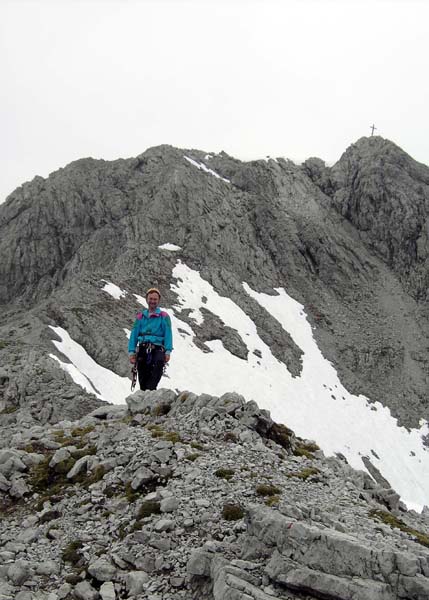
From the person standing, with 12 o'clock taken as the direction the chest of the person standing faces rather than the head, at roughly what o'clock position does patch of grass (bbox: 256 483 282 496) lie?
The patch of grass is roughly at 11 o'clock from the person standing.

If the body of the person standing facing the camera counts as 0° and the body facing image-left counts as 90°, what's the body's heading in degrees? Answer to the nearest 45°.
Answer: approximately 0°

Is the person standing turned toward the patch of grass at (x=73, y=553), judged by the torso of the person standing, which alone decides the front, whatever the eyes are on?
yes

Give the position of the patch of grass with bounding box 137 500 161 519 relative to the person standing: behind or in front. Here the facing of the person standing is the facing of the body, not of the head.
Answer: in front

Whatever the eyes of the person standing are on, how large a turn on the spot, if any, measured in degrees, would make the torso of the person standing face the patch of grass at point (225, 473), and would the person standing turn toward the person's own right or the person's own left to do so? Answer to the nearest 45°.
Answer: approximately 45° to the person's own left

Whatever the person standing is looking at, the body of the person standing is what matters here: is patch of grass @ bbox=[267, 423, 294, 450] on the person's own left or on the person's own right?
on the person's own left

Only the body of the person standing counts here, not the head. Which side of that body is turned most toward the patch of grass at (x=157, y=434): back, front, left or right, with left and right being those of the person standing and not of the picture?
front

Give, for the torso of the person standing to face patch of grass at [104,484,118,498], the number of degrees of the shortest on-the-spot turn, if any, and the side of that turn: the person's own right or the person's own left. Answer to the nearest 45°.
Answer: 0° — they already face it

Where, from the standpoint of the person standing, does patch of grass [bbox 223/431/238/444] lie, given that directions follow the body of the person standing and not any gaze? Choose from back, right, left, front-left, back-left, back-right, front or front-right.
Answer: front-left
